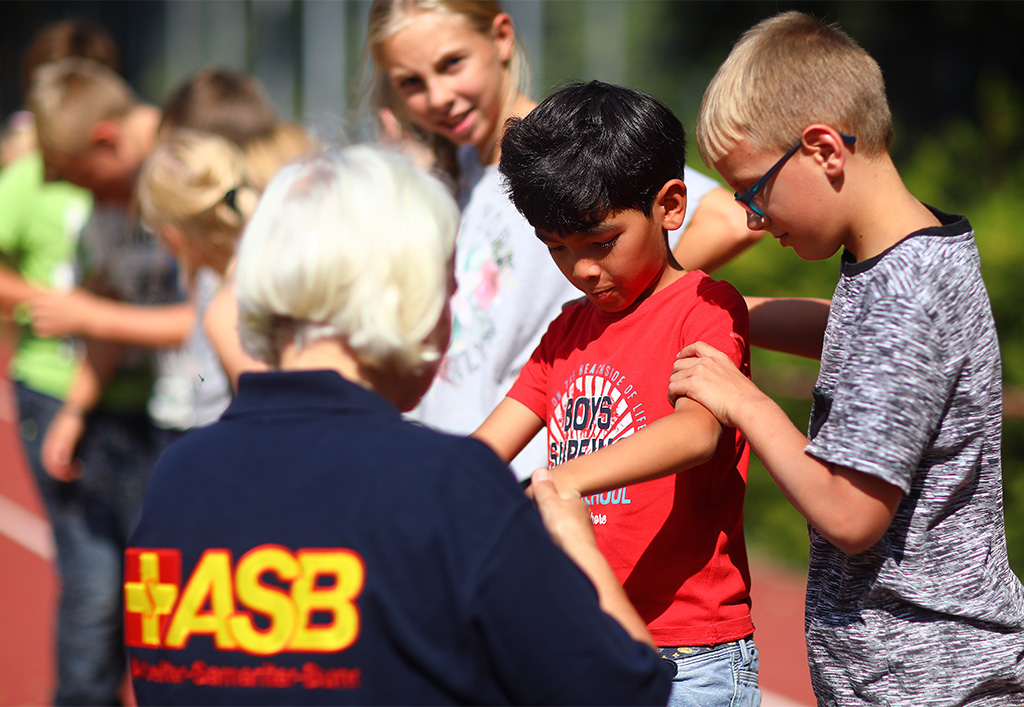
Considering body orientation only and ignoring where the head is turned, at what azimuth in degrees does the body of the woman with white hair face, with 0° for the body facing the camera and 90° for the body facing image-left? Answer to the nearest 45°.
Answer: approximately 225°

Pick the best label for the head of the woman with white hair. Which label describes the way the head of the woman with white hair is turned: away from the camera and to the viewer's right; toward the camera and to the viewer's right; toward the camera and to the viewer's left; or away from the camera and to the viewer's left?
away from the camera and to the viewer's right

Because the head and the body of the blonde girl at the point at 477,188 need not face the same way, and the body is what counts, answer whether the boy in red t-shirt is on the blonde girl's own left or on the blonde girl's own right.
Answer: on the blonde girl's own left

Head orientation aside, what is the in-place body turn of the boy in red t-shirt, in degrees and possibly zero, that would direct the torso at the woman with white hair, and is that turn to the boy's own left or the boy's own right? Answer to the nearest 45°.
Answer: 0° — they already face them

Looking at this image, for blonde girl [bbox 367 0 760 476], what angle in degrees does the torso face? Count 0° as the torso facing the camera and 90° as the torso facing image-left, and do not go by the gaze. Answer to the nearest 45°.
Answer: approximately 45°

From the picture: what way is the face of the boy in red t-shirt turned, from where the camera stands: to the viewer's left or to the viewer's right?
to the viewer's left

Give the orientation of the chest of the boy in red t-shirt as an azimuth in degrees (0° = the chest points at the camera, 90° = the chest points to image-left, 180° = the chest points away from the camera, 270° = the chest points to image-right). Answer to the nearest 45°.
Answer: approximately 45°

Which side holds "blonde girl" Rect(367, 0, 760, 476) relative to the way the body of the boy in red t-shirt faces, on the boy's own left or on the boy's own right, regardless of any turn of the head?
on the boy's own right
